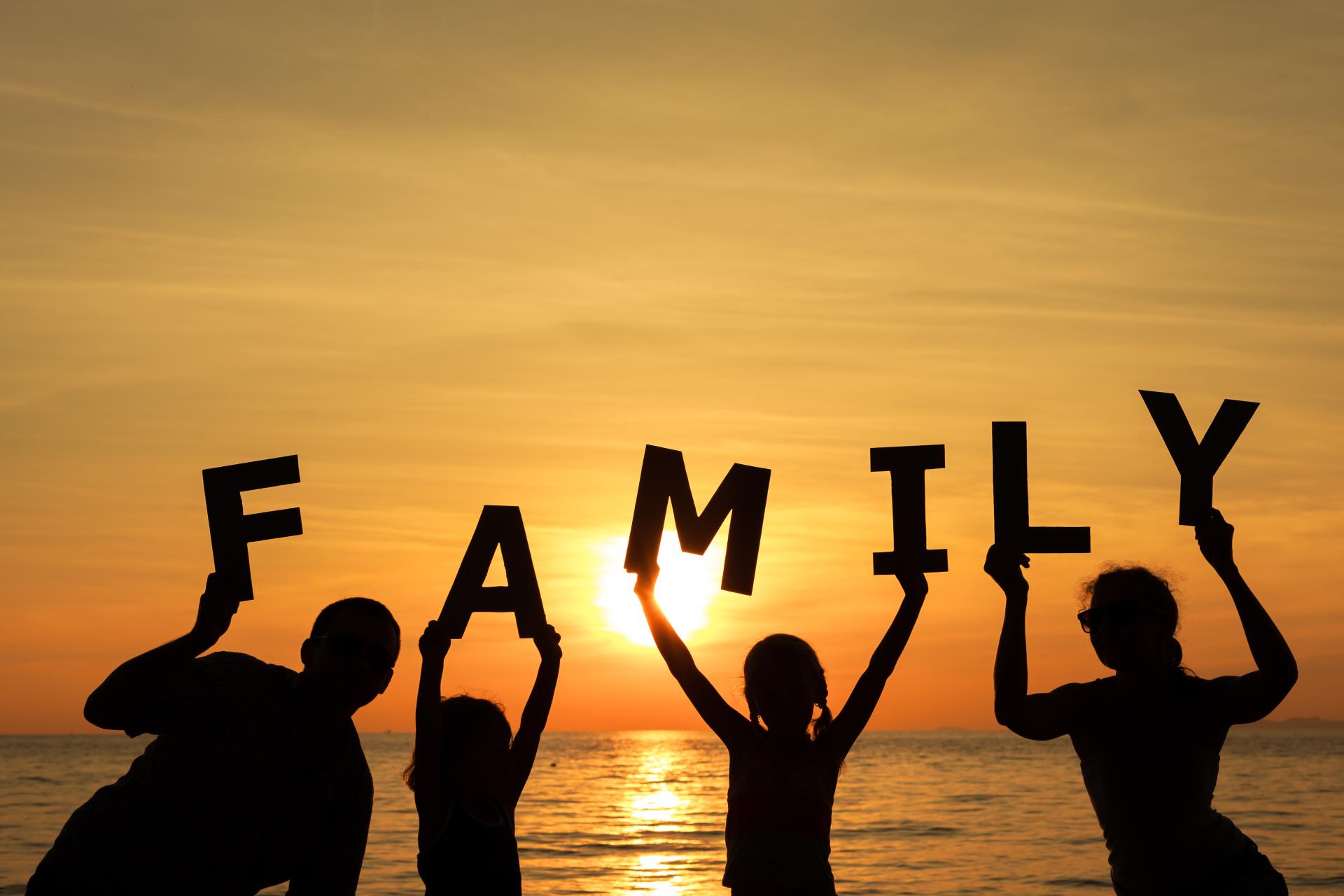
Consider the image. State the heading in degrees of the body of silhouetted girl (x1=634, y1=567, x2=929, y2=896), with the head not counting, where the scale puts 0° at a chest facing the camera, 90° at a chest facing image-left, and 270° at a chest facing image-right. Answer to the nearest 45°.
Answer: approximately 0°

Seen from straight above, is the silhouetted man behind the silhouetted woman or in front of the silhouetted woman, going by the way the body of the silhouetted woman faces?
in front

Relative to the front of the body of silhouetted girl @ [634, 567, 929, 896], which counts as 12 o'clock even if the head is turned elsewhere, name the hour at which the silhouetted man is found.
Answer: The silhouetted man is roughly at 2 o'clock from the silhouetted girl.

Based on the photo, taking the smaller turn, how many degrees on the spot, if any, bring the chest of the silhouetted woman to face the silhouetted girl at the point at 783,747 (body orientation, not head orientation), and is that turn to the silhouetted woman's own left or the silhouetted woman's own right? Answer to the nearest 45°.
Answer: approximately 45° to the silhouetted woman's own right

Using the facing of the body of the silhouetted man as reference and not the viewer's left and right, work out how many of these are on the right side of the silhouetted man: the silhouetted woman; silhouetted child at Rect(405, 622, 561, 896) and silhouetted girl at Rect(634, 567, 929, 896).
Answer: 0

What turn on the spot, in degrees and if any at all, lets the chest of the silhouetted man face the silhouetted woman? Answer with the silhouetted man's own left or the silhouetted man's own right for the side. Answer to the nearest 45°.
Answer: approximately 45° to the silhouetted man's own left

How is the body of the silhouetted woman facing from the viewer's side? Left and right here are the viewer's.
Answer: facing the viewer and to the left of the viewer

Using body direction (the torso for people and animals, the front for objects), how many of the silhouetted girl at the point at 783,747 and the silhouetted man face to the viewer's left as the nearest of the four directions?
0

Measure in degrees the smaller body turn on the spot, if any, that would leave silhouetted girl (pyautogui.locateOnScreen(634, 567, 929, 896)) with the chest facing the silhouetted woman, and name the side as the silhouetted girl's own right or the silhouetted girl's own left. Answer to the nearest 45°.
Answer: approximately 90° to the silhouetted girl's own left

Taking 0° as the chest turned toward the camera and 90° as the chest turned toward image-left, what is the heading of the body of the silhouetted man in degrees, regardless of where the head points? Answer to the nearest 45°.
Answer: approximately 315°

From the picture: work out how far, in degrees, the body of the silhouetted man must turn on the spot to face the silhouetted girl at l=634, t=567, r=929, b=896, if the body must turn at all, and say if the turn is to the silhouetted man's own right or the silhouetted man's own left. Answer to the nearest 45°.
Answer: approximately 45° to the silhouetted man's own left
